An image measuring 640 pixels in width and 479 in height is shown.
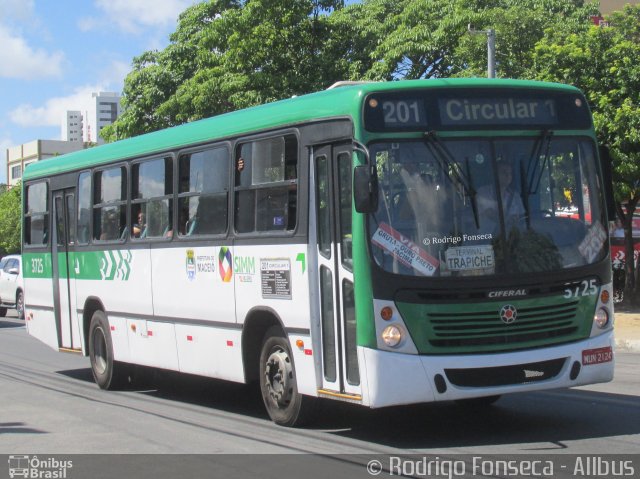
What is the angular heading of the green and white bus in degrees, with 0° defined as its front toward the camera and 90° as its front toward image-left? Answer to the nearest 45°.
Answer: approximately 315°

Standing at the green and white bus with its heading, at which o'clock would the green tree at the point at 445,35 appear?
The green tree is roughly at 8 o'clock from the green and white bus.

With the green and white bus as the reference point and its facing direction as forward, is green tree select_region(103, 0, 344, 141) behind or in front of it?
behind

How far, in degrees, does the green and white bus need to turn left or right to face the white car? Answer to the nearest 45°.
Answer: approximately 180°

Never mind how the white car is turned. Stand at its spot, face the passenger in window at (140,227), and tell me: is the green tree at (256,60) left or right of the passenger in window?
left

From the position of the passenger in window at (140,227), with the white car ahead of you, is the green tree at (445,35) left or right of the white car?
right

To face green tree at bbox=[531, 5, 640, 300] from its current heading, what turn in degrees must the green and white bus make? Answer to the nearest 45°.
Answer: approximately 90° to its left
